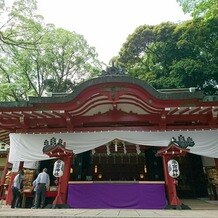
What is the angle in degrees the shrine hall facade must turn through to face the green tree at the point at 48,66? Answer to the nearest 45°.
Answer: approximately 135° to its right

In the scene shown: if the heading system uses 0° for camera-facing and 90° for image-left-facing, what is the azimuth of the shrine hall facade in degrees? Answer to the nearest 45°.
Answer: approximately 0°
